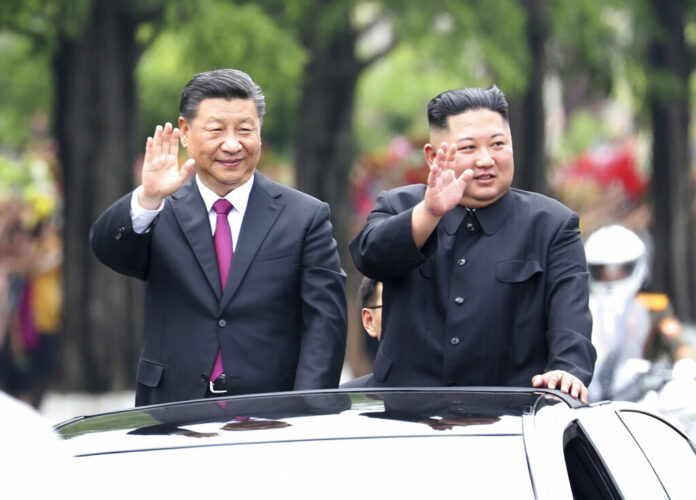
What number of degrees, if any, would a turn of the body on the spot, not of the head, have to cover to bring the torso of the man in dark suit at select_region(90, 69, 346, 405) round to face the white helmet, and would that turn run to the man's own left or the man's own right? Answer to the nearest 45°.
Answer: approximately 135° to the man's own left

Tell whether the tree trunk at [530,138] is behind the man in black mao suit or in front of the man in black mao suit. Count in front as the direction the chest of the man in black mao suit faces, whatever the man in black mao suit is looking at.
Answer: behind

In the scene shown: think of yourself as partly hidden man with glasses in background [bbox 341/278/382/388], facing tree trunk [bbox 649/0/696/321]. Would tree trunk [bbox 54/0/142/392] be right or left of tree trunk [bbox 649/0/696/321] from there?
left

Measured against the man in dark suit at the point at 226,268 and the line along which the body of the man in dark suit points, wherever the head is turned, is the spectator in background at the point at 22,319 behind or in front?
behind

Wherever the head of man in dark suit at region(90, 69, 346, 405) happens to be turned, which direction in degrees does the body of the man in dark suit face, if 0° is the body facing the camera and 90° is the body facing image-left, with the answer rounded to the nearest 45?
approximately 0°

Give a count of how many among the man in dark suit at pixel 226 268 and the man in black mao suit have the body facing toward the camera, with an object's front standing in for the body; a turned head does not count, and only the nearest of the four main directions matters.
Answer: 2

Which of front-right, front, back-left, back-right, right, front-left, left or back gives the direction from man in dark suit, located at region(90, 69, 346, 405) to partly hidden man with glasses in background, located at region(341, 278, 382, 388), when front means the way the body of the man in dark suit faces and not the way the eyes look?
back-left

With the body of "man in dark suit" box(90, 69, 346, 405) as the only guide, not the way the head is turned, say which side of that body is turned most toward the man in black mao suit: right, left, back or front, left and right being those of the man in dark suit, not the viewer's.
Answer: left

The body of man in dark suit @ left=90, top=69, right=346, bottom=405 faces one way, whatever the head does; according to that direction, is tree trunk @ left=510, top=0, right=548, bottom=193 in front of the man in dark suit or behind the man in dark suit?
behind
